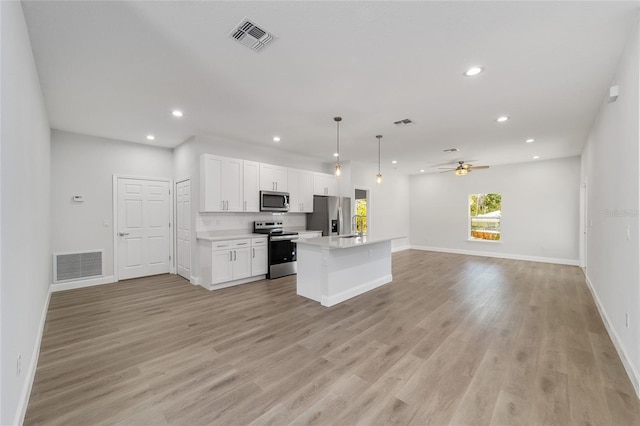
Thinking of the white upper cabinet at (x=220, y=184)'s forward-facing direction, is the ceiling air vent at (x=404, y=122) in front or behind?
in front

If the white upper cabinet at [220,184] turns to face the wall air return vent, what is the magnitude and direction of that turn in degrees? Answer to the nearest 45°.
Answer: approximately 135° to its right

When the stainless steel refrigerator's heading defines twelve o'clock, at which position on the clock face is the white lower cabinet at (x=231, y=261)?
The white lower cabinet is roughly at 3 o'clock from the stainless steel refrigerator.

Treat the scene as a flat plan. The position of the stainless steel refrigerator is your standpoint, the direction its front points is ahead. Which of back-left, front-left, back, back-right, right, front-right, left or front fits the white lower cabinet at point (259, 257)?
right

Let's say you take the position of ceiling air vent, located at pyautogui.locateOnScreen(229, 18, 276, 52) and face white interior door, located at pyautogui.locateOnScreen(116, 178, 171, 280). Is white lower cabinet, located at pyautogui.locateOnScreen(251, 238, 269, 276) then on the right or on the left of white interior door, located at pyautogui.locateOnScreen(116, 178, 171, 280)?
right

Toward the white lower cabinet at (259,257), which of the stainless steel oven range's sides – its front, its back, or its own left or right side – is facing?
right

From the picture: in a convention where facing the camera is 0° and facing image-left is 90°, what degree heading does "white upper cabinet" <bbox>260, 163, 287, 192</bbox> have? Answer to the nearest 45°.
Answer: approximately 315°

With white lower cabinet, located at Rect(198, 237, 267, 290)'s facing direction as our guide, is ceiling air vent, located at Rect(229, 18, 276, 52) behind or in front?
in front

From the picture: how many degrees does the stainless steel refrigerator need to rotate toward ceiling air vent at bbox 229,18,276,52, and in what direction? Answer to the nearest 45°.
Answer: approximately 45° to its right

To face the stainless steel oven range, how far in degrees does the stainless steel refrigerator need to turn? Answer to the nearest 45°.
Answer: approximately 90° to its right

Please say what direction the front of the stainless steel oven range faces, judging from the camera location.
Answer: facing the viewer and to the right of the viewer

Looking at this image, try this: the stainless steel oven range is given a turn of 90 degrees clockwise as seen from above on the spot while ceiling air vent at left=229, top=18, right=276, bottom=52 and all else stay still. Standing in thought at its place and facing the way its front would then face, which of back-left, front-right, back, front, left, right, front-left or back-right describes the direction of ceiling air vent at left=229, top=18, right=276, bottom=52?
front-left
